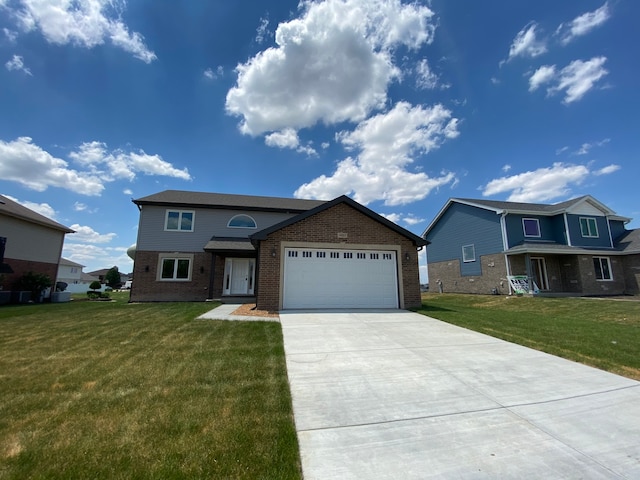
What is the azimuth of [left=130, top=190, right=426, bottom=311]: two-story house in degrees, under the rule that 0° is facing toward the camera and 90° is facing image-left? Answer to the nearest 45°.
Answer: approximately 0°

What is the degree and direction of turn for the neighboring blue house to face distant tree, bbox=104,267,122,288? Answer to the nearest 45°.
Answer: approximately 135° to its right

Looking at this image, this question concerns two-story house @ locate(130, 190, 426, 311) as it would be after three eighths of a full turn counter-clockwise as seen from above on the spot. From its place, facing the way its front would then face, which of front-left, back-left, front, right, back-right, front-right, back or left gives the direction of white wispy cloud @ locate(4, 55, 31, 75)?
back-left

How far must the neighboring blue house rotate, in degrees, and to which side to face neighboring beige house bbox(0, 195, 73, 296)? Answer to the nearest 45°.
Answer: approximately 90° to its right

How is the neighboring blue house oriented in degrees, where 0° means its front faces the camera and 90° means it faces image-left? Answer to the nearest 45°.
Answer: approximately 315°

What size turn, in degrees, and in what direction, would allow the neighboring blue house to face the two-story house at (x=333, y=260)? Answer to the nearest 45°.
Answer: approximately 90° to its right

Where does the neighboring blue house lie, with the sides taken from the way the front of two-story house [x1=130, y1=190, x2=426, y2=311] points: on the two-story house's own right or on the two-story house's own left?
on the two-story house's own left

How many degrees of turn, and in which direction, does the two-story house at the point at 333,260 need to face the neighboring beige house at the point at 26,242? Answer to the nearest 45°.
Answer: approximately 135° to its right
